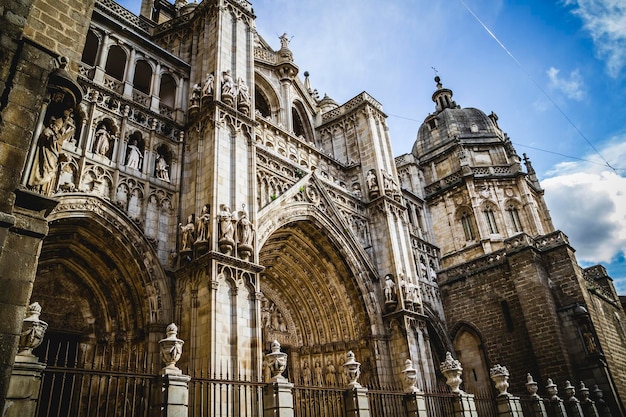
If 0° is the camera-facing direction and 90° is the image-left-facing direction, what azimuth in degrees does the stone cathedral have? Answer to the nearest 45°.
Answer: approximately 315°

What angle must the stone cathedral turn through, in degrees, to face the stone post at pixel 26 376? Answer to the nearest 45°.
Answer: approximately 45° to its right
